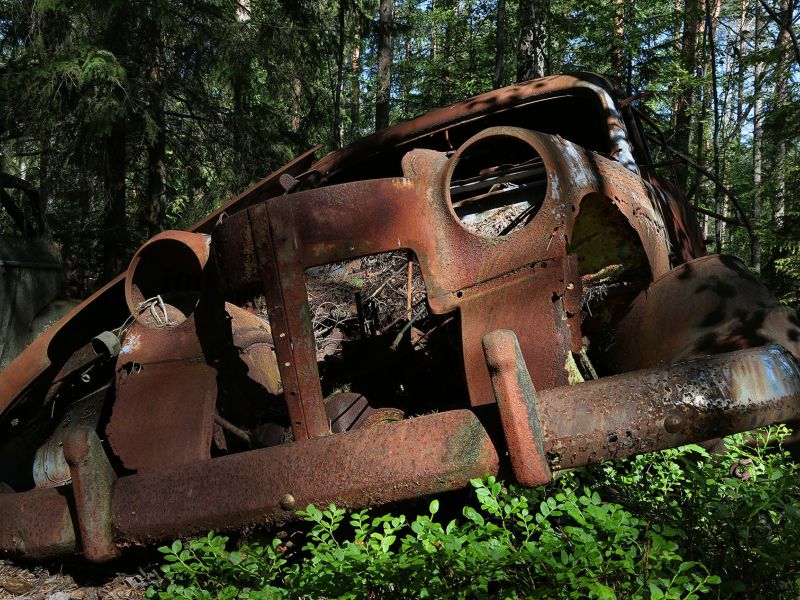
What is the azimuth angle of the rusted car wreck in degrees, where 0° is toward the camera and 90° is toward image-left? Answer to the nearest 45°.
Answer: approximately 0°

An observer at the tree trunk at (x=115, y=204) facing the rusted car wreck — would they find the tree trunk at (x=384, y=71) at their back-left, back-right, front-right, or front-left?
back-left

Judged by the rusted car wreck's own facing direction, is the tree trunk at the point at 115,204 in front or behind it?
behind

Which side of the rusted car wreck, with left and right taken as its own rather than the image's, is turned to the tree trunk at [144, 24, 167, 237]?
back

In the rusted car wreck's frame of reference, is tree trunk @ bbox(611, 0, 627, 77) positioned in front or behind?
behind

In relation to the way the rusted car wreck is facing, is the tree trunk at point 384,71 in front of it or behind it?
behind
